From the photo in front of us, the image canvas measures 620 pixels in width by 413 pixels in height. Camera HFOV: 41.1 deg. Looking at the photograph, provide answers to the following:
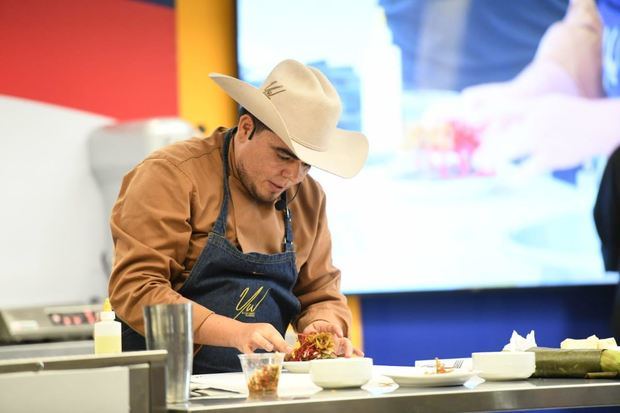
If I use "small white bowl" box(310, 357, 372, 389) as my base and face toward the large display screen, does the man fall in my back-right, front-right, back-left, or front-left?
front-left

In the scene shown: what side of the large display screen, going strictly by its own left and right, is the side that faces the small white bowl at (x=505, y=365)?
front

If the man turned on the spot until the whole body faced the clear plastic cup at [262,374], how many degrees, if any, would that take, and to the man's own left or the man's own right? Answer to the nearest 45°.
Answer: approximately 45° to the man's own right

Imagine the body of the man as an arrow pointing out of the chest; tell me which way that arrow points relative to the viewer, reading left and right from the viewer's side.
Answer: facing the viewer and to the right of the viewer

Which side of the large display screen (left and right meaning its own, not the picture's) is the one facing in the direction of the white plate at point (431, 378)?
front

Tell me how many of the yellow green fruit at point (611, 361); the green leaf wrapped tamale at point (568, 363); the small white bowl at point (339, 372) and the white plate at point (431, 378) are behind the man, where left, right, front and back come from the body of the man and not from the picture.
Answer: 0

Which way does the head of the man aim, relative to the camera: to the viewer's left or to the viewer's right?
to the viewer's right

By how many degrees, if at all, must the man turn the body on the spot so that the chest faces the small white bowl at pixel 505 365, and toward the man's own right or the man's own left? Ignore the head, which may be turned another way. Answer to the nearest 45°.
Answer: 0° — they already face it

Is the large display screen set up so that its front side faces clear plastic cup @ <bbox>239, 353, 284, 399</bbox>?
yes

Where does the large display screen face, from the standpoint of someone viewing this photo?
facing the viewer

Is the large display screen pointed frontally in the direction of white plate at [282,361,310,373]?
yes

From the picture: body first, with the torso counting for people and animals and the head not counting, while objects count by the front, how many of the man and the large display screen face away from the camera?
0
